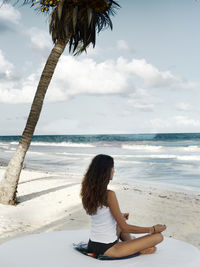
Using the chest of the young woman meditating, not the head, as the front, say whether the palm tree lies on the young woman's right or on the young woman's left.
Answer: on the young woman's left

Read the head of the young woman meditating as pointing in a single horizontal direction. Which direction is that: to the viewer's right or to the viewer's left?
to the viewer's right

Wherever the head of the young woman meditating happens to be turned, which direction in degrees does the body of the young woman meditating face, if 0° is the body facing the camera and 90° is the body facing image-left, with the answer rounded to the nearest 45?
approximately 225°
